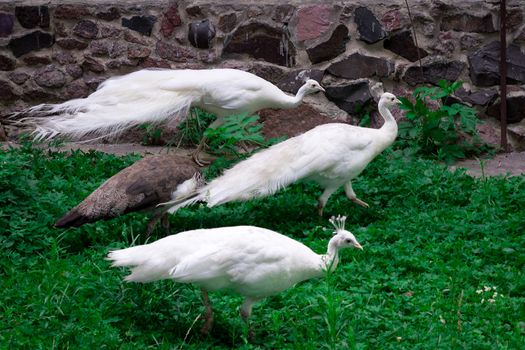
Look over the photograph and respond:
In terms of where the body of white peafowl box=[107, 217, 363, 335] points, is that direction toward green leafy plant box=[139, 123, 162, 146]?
no

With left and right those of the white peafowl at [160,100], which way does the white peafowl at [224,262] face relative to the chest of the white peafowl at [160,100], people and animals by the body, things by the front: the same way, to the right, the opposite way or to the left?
the same way

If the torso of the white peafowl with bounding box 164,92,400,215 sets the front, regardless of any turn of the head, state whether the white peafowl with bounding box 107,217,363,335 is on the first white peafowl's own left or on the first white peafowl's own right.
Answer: on the first white peafowl's own right

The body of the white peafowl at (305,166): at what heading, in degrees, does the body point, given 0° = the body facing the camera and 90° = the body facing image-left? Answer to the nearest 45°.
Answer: approximately 270°

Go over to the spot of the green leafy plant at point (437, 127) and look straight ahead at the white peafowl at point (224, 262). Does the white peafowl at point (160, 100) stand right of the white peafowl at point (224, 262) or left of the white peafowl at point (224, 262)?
right

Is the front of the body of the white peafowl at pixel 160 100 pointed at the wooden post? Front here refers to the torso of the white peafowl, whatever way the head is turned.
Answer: yes

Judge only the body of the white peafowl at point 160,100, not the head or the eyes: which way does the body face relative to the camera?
to the viewer's right

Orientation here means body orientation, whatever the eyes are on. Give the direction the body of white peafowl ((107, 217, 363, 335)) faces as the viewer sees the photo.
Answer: to the viewer's right

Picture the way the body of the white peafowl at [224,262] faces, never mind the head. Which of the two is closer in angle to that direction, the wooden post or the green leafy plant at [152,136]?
the wooden post

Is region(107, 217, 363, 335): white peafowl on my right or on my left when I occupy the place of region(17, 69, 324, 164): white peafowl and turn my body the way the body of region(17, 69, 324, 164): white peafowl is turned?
on my right

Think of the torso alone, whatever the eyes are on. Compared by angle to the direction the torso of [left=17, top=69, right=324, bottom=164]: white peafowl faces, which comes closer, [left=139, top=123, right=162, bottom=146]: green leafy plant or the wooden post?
the wooden post

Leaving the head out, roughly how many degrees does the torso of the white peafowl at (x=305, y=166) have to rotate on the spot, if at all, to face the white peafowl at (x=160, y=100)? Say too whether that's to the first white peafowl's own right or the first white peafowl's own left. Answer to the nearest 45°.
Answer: approximately 135° to the first white peafowl's own left

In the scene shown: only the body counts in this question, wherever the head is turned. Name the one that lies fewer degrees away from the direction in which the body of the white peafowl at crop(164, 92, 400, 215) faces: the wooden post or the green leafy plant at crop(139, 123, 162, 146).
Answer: the wooden post

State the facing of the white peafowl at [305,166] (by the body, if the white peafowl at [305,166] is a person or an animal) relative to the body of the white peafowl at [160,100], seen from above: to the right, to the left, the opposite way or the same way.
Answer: the same way

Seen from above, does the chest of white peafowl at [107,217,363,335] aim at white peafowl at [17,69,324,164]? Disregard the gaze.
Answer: no

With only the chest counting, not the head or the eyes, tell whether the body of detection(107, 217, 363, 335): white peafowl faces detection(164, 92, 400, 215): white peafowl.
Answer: no

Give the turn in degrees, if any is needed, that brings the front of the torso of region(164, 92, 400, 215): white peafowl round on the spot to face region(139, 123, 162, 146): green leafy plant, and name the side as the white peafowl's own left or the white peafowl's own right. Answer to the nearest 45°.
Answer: approximately 135° to the white peafowl's own left
